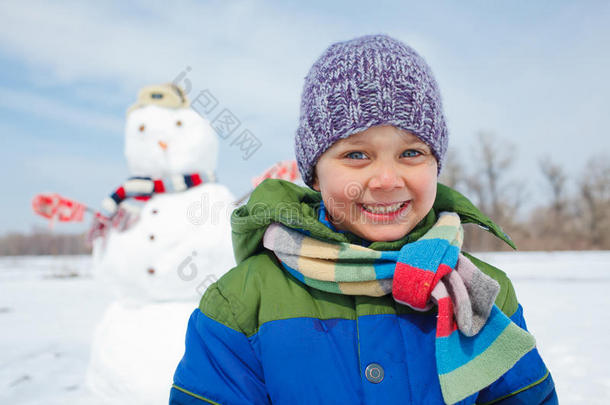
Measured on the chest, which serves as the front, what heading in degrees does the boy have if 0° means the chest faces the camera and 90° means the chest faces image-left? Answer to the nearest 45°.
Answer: approximately 0°

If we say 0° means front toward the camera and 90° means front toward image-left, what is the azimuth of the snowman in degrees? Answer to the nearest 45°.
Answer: approximately 0°
